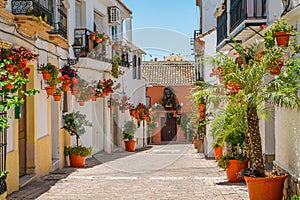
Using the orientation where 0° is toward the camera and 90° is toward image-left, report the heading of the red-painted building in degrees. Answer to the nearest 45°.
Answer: approximately 0°

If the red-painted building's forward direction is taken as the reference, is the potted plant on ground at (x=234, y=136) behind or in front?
in front

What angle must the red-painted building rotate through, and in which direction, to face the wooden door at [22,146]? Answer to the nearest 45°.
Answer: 0° — it already faces it

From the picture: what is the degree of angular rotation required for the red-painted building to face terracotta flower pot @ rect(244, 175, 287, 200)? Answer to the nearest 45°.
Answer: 0° — it already faces it

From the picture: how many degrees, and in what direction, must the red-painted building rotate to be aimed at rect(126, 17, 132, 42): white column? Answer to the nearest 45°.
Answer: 0° — it already faces it

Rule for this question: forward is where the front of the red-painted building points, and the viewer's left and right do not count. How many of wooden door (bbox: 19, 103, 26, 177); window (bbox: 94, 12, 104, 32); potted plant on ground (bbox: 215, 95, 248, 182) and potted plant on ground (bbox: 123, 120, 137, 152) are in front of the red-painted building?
4

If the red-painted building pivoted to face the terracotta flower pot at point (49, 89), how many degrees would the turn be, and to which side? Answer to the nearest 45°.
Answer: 0° — it already faces it

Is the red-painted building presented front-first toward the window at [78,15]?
yes

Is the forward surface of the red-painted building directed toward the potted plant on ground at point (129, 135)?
yes

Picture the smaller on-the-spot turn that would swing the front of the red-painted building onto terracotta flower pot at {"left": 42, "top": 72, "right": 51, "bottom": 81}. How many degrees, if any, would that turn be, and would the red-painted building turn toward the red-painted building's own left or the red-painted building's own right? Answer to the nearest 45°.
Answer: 0° — it already faces it

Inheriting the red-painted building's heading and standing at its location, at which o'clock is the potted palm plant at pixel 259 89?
The potted palm plant is roughly at 12 o'clock from the red-painted building.

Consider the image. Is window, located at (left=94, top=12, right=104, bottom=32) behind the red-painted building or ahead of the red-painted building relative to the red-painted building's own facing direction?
ahead

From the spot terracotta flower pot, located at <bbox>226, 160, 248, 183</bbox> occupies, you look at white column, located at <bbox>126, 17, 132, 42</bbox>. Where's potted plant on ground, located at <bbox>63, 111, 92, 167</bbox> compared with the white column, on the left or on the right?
left
